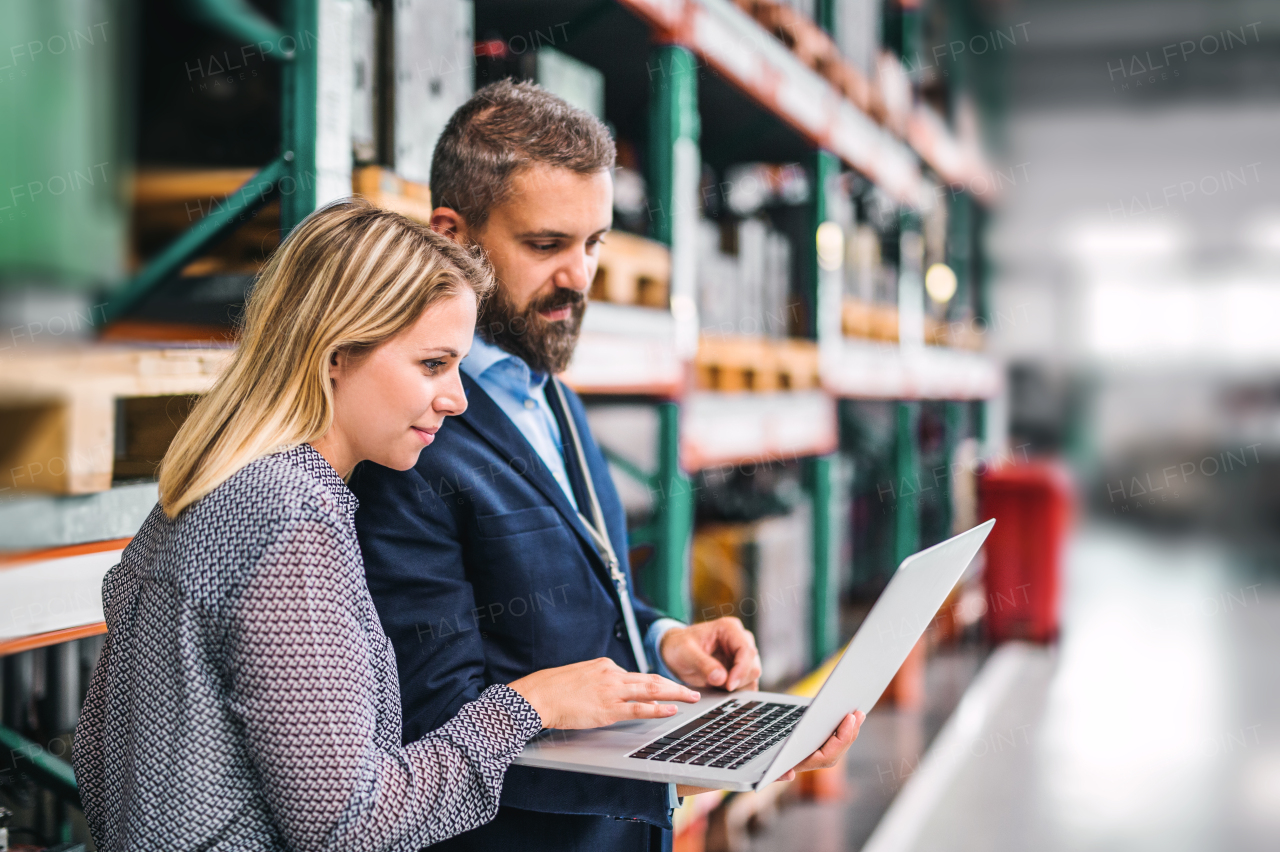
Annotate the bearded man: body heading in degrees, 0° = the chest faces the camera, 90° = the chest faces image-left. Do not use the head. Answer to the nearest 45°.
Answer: approximately 315°

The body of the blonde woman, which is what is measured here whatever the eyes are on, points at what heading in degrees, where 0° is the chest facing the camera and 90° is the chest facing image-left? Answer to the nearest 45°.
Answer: approximately 270°

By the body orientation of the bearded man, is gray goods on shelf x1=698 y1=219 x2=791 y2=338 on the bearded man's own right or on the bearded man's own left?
on the bearded man's own left

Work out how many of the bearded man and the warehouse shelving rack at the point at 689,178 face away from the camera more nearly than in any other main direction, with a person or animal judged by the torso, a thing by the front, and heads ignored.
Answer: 0

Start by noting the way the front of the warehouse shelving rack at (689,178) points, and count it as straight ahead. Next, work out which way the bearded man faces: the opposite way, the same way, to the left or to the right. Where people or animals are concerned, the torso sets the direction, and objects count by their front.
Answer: the same way

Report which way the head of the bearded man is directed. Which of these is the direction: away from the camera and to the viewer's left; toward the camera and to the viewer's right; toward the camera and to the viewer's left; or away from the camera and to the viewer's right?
toward the camera and to the viewer's right

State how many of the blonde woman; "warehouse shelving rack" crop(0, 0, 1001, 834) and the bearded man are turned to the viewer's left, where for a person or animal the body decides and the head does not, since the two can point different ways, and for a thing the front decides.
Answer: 0

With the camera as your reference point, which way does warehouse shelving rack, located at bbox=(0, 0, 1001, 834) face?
facing the viewer and to the right of the viewer

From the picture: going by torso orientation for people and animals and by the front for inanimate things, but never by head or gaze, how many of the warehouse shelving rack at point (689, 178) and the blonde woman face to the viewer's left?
0

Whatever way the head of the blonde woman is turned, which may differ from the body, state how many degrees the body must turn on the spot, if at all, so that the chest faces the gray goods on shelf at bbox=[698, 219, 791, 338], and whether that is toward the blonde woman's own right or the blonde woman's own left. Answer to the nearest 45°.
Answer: approximately 45° to the blonde woman's own left

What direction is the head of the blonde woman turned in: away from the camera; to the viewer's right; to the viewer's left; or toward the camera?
to the viewer's right

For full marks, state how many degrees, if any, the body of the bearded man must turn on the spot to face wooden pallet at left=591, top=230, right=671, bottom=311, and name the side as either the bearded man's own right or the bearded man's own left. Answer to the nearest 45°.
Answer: approximately 135° to the bearded man's own left
